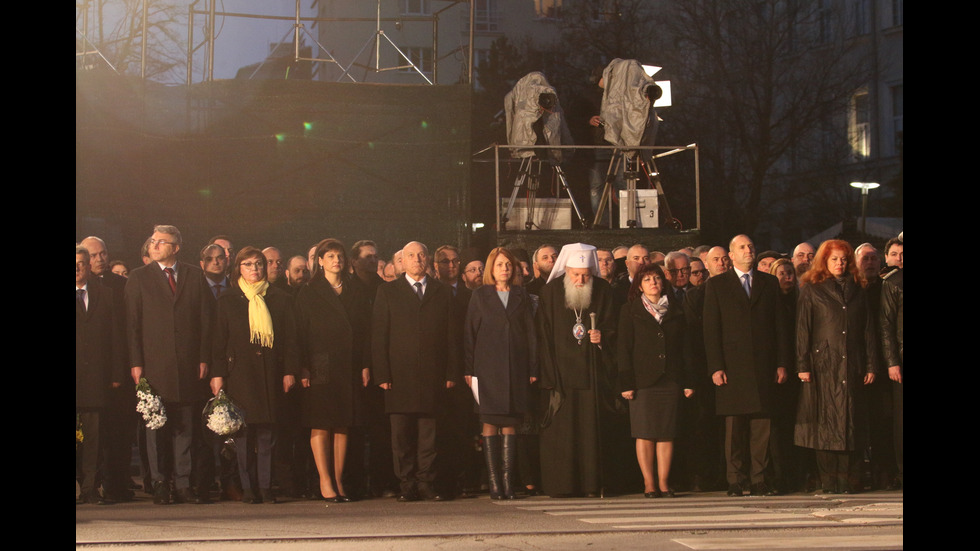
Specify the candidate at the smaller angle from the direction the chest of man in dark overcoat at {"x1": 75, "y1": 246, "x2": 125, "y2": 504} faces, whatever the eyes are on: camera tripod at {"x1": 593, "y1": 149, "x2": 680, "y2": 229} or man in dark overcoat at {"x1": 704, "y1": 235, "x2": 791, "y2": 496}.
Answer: the man in dark overcoat

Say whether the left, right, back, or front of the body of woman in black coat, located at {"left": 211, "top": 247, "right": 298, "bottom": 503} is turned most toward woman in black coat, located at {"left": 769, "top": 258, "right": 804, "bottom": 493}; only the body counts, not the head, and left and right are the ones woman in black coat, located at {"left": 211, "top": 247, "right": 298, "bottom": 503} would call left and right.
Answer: left

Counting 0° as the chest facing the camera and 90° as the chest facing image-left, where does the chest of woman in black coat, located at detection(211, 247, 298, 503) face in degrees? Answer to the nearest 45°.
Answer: approximately 0°

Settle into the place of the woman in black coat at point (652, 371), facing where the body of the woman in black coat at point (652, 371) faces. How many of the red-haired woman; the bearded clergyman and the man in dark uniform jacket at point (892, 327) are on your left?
2

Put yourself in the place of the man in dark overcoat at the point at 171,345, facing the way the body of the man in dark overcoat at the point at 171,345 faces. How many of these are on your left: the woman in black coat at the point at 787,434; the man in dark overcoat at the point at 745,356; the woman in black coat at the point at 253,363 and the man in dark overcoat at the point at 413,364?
4

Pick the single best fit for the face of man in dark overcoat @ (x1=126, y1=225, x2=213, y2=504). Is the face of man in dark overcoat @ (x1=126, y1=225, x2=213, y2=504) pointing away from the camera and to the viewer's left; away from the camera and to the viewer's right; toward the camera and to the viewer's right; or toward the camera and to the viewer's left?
toward the camera and to the viewer's left

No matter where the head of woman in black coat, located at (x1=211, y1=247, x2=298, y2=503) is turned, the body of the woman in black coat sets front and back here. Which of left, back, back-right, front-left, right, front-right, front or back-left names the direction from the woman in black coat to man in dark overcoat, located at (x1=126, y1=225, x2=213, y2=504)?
right

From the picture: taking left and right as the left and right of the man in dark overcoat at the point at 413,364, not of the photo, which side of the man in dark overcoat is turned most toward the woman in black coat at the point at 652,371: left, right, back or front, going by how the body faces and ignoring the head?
left
